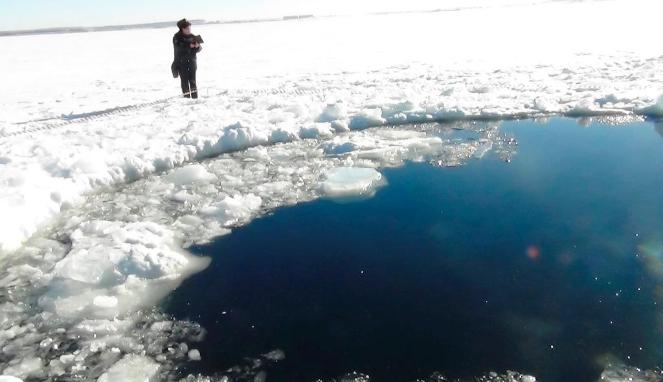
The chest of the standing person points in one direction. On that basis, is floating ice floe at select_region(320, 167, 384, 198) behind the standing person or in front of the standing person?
in front

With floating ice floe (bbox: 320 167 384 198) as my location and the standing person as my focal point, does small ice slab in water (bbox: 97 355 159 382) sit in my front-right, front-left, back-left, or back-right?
back-left

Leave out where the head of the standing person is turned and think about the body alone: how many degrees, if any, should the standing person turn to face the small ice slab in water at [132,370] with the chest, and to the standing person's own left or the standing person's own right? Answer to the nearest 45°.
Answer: approximately 45° to the standing person's own right

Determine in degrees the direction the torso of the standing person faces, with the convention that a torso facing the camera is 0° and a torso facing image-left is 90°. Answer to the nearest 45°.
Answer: approximately 315°
